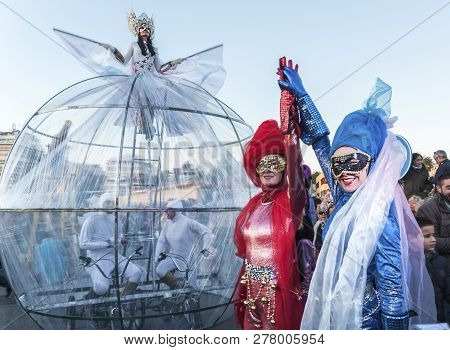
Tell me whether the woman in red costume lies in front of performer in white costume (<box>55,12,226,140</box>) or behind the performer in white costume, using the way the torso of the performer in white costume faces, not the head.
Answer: in front

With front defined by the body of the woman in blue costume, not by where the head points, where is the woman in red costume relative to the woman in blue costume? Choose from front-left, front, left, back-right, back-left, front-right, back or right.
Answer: right

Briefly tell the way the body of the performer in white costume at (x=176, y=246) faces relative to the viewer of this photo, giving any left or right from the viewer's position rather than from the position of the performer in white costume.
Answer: facing the viewer and to the left of the viewer

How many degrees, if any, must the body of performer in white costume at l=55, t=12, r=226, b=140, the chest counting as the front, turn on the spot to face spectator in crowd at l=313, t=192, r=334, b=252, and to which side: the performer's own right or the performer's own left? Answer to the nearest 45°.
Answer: approximately 90° to the performer's own left

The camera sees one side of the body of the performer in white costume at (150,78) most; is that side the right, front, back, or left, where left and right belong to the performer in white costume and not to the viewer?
front

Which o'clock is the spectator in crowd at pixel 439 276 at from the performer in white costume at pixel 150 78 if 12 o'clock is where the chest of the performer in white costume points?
The spectator in crowd is roughly at 10 o'clock from the performer in white costume.

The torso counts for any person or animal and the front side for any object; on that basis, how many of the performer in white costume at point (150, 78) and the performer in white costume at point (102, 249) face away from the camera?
0

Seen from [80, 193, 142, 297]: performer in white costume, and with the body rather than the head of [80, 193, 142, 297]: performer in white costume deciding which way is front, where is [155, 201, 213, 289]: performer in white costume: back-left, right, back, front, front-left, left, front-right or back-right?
front-left

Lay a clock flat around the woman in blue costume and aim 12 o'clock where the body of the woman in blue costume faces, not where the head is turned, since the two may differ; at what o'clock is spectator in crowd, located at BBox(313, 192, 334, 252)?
The spectator in crowd is roughly at 4 o'clock from the woman in blue costume.

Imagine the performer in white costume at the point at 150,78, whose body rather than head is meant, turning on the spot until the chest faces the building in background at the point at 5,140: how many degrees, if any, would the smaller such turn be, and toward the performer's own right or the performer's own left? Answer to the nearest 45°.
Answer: approximately 135° to the performer's own right

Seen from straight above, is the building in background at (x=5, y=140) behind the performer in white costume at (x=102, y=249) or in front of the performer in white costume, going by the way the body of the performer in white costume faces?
behind
